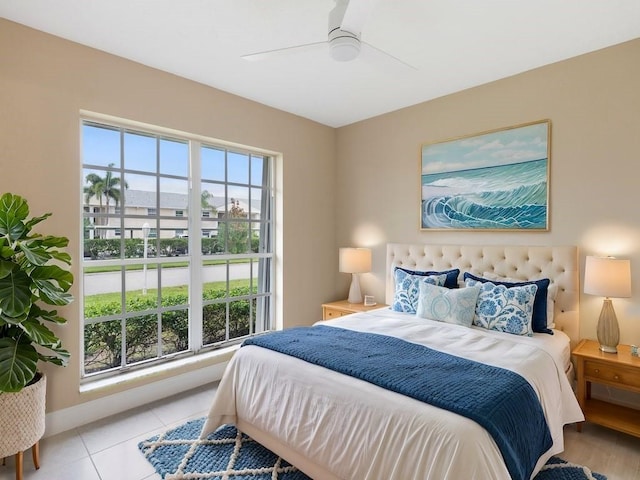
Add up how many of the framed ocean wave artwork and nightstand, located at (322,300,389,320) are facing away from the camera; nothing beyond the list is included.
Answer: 0

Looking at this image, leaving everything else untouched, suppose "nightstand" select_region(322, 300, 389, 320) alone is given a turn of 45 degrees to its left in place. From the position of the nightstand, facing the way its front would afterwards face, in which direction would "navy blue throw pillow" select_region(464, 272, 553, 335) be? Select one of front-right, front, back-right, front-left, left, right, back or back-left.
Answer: front-left

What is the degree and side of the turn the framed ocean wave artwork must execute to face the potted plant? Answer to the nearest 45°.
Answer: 0° — it already faces it

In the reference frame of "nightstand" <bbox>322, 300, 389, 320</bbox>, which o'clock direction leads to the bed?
The bed is roughly at 10 o'clock from the nightstand.

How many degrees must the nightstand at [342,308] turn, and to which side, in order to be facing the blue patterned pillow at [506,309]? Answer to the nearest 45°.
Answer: approximately 90° to its left

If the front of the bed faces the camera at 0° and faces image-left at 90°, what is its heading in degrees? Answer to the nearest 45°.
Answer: approximately 45°
